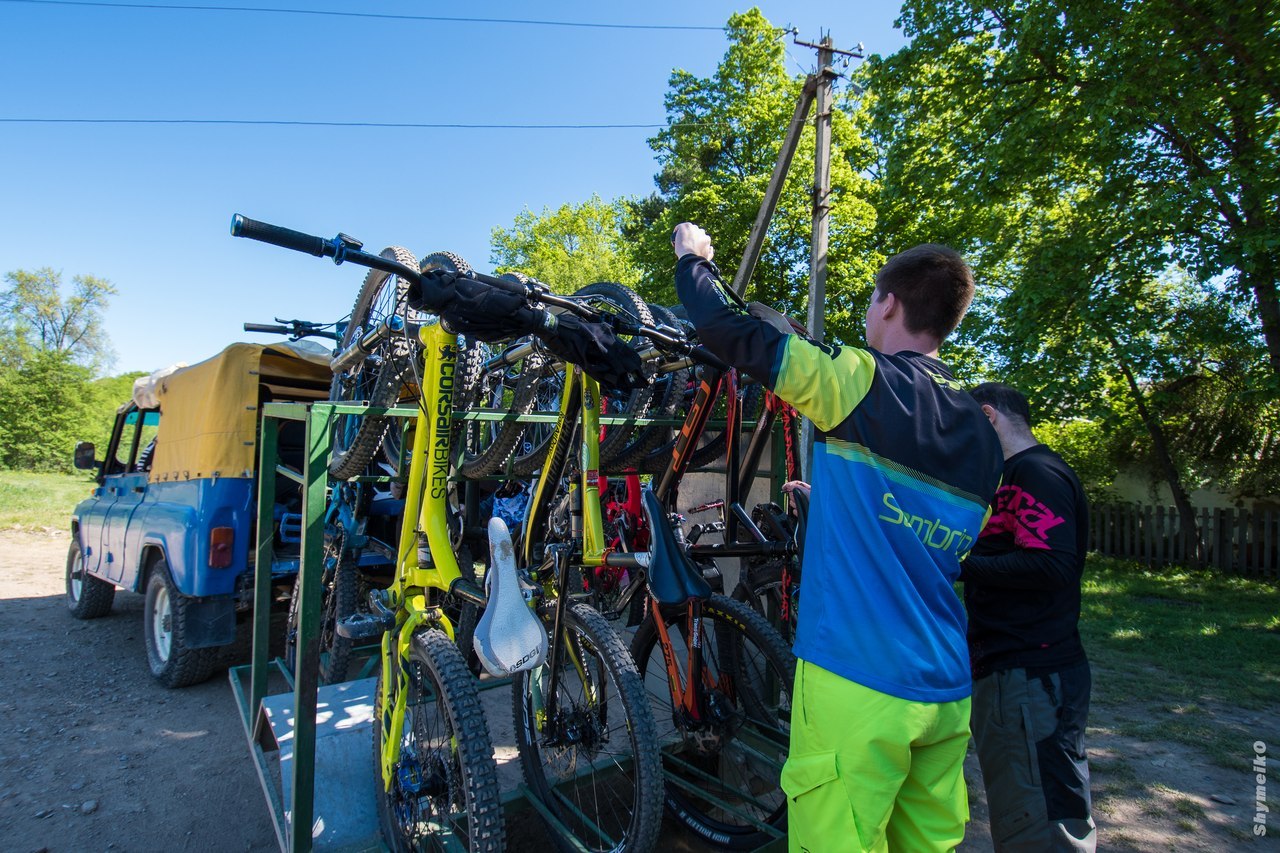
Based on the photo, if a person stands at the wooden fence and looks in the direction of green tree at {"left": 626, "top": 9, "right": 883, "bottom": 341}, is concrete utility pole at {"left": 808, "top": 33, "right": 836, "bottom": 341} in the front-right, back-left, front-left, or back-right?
front-left

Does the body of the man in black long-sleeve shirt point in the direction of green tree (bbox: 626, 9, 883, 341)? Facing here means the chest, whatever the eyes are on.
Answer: no

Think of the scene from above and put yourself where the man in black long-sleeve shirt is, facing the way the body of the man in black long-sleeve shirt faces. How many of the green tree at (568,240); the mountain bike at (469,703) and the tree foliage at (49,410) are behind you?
0

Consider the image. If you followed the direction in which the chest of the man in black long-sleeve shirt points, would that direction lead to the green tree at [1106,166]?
no

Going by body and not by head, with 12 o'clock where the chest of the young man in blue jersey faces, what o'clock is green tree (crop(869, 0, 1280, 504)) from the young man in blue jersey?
The green tree is roughly at 2 o'clock from the young man in blue jersey.

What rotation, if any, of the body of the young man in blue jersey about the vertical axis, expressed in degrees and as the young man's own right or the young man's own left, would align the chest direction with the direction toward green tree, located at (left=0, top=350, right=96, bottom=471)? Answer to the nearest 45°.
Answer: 0° — they already face it

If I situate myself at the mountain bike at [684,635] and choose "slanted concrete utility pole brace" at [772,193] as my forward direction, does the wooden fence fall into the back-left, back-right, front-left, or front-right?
front-right

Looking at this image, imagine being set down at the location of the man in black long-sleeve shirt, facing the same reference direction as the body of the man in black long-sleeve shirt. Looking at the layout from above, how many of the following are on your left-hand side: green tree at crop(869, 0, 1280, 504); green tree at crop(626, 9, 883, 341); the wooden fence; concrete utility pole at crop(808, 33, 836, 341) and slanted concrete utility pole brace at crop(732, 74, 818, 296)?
0

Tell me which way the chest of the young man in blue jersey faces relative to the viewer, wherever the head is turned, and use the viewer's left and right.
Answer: facing away from the viewer and to the left of the viewer

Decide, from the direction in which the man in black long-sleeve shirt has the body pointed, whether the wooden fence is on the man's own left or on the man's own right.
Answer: on the man's own right

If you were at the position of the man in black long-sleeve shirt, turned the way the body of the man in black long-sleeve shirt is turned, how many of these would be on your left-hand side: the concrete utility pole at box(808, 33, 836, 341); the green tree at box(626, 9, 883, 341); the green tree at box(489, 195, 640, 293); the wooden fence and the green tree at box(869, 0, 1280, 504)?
0

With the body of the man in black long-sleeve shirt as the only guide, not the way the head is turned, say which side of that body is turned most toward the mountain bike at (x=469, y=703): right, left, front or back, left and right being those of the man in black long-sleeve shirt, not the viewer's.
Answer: left

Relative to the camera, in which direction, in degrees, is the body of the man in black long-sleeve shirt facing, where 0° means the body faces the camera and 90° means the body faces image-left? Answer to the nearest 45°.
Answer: approximately 90°

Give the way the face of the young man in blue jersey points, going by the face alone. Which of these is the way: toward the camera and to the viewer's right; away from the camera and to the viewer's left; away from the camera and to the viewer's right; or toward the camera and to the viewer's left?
away from the camera and to the viewer's left

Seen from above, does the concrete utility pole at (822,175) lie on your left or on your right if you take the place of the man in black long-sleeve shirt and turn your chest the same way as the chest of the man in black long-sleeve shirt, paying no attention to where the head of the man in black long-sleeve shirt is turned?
on your right

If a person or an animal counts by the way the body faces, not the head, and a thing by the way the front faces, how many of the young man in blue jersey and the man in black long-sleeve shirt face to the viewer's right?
0

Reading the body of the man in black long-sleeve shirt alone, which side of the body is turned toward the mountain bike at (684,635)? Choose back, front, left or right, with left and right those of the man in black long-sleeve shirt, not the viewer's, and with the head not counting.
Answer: front

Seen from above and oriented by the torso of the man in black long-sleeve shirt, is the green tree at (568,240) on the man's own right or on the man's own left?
on the man's own right
